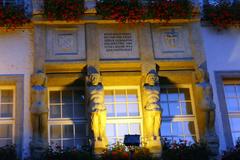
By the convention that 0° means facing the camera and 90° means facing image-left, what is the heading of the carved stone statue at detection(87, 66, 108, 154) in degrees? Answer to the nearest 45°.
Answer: approximately 0°

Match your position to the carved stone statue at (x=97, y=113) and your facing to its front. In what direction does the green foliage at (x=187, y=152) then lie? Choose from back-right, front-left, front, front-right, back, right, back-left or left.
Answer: left

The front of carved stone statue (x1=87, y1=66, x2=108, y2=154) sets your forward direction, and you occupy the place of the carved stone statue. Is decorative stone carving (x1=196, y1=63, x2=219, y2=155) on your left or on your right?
on your left

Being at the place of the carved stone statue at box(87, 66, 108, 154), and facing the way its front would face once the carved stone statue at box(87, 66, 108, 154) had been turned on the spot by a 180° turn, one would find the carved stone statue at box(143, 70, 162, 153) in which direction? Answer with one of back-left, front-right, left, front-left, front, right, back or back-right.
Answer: right

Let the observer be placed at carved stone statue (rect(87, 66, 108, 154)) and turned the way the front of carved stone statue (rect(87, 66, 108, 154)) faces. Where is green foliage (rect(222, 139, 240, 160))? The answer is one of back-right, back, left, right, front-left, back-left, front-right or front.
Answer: left

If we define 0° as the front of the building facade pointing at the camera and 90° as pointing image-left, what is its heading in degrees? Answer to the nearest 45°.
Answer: approximately 0°
